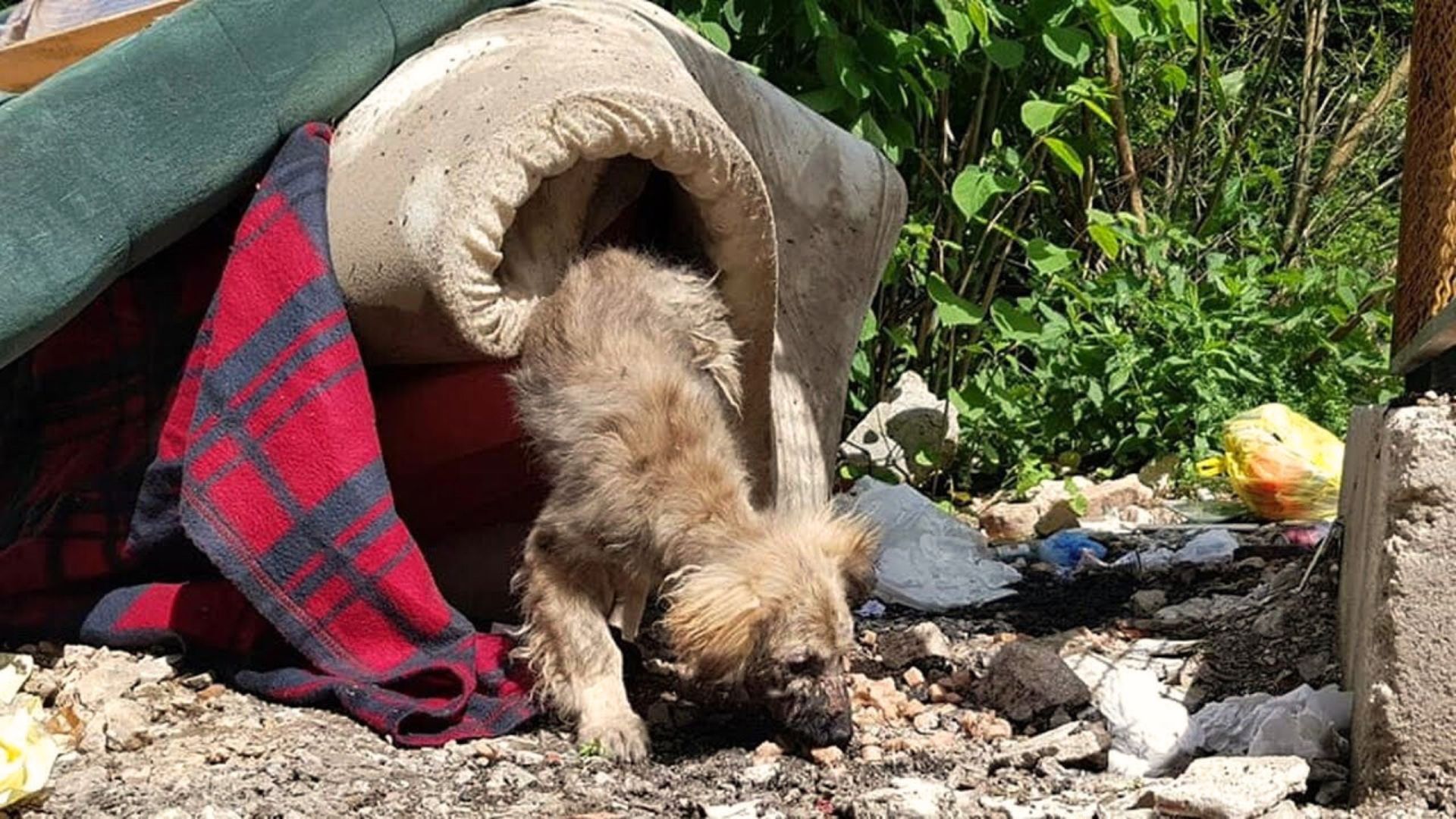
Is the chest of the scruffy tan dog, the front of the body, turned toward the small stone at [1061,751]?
yes

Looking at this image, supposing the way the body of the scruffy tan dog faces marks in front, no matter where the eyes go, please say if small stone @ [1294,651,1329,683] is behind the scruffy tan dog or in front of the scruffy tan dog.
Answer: in front

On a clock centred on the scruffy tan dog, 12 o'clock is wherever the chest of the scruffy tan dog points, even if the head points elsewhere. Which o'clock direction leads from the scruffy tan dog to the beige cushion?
The beige cushion is roughly at 7 o'clock from the scruffy tan dog.

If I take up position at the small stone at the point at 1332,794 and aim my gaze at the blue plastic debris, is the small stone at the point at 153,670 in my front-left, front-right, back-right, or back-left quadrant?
front-left

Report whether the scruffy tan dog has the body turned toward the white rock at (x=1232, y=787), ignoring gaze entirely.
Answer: yes

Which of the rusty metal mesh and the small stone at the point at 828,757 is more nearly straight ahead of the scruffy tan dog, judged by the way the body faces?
the small stone

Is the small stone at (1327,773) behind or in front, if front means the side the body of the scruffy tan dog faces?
in front

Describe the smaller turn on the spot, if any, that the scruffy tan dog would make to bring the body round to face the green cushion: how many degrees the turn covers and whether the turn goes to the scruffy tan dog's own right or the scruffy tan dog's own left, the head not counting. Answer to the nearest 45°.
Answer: approximately 180°

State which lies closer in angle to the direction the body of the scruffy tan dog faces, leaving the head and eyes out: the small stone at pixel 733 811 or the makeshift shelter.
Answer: the small stone

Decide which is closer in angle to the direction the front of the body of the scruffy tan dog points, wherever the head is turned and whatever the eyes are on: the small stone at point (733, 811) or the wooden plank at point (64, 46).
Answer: the small stone

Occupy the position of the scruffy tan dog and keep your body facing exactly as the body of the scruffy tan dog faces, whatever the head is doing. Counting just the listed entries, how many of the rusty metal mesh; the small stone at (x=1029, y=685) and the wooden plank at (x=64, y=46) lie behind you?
1

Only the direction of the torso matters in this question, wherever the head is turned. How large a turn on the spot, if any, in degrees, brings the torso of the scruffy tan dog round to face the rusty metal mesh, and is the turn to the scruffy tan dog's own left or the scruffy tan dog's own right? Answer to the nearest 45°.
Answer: approximately 45° to the scruffy tan dog's own left

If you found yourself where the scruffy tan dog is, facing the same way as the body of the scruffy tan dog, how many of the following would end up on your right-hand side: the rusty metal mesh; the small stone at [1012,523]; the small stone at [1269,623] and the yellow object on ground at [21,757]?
1

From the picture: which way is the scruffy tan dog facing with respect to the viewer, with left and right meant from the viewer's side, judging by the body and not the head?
facing the viewer and to the right of the viewer
